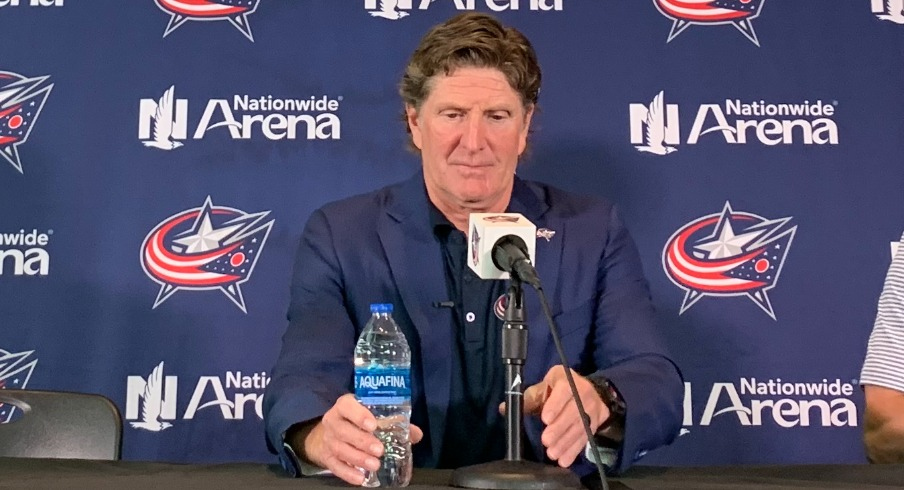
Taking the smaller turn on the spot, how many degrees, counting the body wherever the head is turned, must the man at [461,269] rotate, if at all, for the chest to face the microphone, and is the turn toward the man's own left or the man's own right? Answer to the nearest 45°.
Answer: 0° — they already face it

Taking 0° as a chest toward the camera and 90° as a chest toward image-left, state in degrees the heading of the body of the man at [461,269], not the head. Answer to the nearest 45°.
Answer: approximately 0°

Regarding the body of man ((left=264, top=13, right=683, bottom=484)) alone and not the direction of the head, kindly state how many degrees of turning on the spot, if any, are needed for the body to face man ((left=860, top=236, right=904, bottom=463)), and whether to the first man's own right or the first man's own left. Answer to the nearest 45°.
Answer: approximately 90° to the first man's own left

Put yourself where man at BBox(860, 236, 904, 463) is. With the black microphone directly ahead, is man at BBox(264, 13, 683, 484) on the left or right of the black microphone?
right

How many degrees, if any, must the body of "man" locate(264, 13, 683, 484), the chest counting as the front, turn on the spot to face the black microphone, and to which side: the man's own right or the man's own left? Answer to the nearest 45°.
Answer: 0° — they already face it

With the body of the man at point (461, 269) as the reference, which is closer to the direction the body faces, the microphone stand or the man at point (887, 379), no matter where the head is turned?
the microphone stand

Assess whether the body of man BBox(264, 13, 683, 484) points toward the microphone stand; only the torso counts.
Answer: yes
